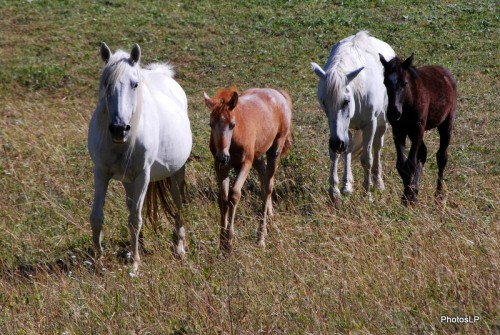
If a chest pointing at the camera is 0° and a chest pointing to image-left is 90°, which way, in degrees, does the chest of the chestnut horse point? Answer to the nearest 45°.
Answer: approximately 45°

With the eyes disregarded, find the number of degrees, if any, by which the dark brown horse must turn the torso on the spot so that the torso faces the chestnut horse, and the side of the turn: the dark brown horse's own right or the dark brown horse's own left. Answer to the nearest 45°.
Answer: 0° — it already faces it

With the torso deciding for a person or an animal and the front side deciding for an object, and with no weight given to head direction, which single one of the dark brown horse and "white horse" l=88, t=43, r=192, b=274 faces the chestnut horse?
the dark brown horse

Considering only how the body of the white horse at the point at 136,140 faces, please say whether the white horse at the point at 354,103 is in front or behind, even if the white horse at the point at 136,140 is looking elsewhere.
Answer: behind

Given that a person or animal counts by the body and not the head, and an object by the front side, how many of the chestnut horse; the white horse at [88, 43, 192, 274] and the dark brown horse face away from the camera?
0

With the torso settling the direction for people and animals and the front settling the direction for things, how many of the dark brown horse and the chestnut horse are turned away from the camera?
0

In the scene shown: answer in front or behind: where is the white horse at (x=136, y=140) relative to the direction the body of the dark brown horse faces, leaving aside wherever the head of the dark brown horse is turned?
in front

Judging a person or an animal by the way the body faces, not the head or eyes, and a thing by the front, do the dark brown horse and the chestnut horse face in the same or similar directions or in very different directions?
same or similar directions
